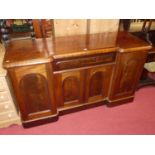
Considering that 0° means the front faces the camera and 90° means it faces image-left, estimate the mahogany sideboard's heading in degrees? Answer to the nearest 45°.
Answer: approximately 0°

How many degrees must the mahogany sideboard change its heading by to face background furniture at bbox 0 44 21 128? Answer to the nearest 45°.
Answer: approximately 90° to its right
